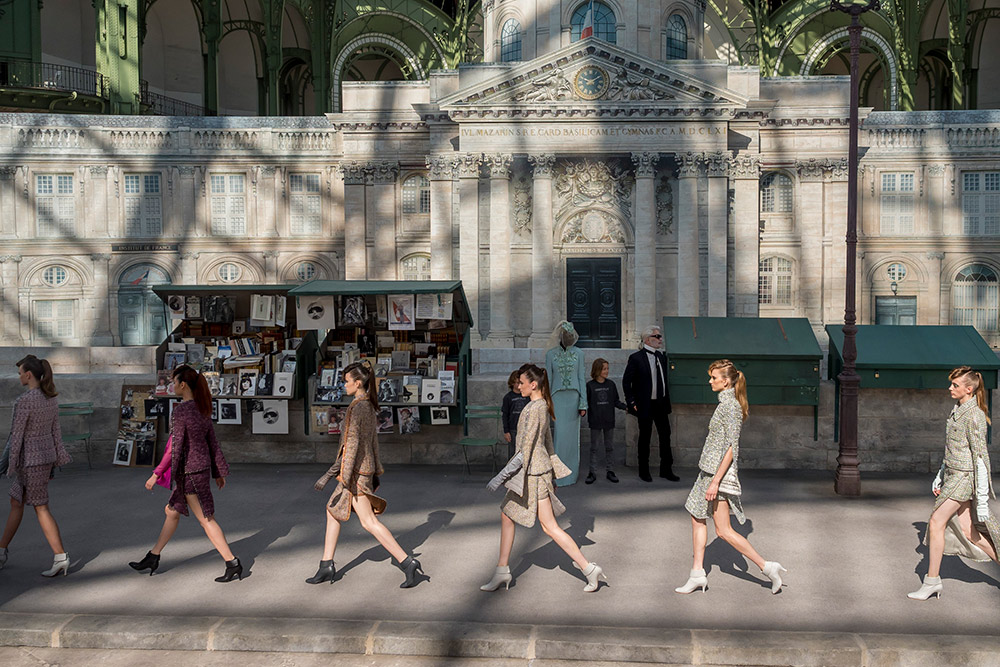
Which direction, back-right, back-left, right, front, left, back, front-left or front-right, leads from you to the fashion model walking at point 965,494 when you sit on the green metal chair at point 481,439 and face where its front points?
front-left

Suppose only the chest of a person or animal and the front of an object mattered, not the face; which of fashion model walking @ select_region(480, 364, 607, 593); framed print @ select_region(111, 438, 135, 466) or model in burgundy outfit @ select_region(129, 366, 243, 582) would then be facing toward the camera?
the framed print

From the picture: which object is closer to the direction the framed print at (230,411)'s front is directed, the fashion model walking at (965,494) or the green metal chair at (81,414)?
the fashion model walking

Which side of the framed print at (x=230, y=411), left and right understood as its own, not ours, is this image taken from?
front

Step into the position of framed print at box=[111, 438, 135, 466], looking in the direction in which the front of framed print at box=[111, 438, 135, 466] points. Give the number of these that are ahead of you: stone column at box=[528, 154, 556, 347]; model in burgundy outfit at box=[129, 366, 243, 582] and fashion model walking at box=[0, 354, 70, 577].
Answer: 2

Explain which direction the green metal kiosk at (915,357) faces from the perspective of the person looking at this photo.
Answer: facing the viewer

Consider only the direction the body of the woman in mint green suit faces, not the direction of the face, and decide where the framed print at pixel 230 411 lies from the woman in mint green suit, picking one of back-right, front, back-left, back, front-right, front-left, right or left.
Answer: right

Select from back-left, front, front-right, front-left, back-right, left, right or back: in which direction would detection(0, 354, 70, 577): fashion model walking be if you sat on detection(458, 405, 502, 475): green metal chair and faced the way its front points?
front-right

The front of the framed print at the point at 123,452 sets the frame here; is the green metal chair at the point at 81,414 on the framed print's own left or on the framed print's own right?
on the framed print's own right

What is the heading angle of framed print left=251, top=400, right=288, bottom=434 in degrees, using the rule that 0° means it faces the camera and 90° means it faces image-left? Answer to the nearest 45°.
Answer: approximately 0°

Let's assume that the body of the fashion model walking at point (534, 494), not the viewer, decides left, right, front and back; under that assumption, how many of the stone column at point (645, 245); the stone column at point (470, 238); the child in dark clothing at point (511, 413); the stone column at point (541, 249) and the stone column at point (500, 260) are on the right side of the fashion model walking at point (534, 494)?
5
